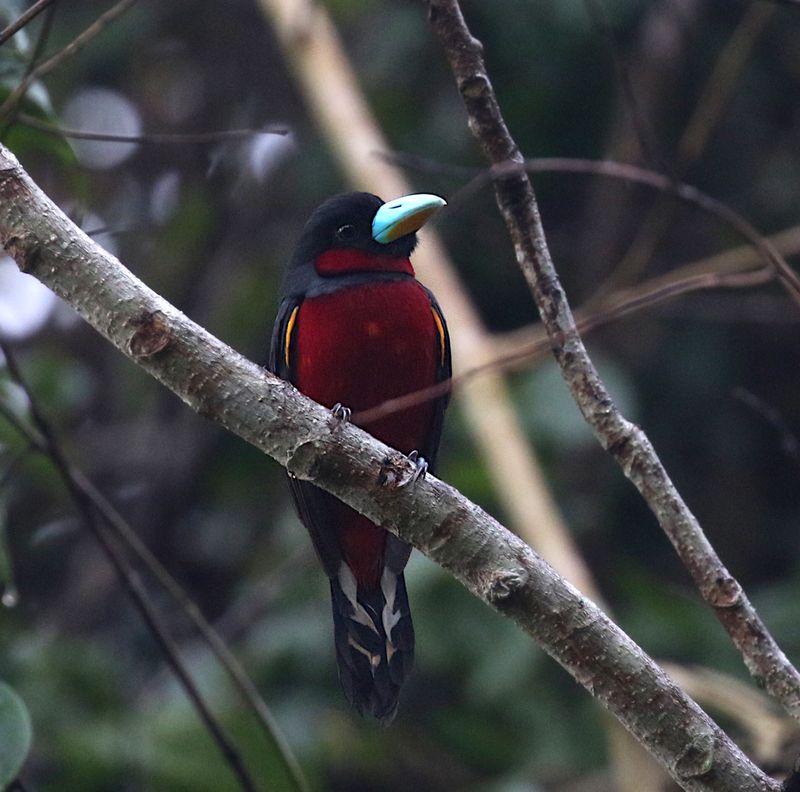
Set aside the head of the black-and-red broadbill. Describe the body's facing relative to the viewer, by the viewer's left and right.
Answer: facing the viewer
